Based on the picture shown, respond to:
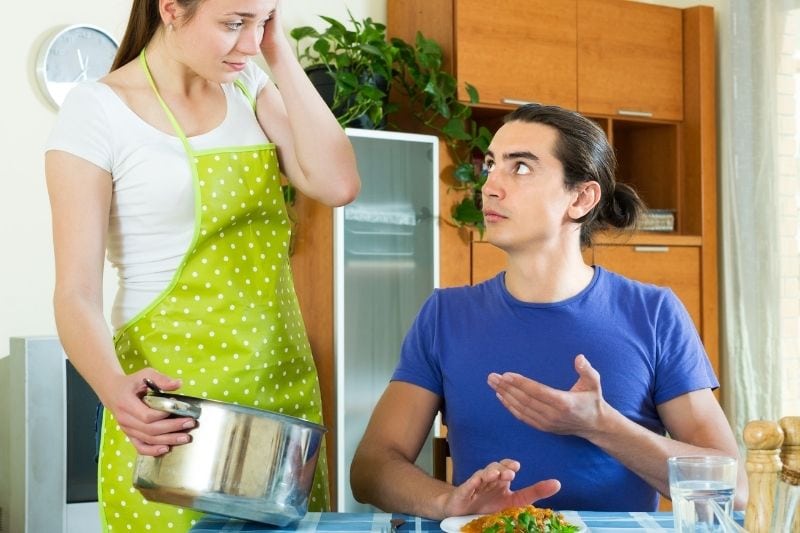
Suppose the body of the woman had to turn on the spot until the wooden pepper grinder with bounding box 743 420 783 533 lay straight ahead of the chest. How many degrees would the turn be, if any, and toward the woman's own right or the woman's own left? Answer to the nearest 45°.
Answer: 0° — they already face it

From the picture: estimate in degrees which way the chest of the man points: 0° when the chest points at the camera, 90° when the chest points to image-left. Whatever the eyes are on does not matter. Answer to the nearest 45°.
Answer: approximately 0°

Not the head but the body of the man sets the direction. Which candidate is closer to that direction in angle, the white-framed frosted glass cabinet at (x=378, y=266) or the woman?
the woman

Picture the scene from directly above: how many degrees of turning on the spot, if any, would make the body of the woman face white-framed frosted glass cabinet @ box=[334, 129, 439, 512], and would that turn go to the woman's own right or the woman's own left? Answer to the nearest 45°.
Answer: approximately 135° to the woman's own left

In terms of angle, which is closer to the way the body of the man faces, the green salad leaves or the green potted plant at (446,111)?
the green salad leaves

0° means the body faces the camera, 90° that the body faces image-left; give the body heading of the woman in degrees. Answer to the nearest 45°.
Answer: approximately 315°

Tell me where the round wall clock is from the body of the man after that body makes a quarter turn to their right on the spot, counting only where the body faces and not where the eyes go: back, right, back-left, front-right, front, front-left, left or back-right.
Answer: front-right

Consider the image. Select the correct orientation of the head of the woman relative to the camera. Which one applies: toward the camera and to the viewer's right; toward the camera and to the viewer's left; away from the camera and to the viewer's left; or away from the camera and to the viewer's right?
toward the camera and to the viewer's right

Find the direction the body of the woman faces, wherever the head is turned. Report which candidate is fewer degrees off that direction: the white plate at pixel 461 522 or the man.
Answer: the white plate
